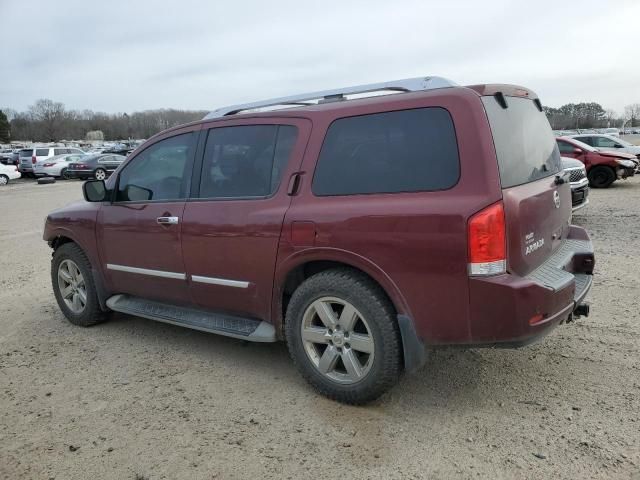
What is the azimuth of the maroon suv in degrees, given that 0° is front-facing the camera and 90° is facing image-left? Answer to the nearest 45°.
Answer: approximately 135°

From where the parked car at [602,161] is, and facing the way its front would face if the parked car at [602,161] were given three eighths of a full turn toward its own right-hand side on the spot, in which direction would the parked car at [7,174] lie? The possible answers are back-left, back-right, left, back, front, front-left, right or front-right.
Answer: front
